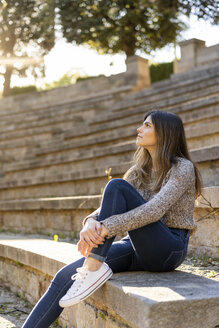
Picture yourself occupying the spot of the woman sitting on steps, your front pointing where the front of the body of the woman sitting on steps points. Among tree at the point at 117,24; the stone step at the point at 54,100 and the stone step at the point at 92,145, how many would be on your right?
3

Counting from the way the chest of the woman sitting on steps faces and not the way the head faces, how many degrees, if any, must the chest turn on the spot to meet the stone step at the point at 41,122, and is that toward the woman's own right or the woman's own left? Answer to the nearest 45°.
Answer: approximately 90° to the woman's own right

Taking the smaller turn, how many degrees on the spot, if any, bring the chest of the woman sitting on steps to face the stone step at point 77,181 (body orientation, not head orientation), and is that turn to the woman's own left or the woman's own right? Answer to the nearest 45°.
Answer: approximately 90° to the woman's own right

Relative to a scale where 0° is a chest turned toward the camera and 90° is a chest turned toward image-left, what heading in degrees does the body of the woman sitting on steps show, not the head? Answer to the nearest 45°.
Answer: approximately 90°

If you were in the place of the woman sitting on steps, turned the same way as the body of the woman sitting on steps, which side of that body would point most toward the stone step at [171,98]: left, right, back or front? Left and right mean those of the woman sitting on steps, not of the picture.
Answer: right

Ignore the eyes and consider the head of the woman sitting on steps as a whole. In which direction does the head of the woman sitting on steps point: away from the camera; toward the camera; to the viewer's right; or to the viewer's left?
to the viewer's left

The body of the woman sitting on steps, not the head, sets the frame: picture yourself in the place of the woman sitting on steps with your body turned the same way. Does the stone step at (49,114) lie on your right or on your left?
on your right

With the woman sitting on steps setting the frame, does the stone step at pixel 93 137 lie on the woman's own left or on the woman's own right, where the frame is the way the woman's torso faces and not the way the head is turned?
on the woman's own right

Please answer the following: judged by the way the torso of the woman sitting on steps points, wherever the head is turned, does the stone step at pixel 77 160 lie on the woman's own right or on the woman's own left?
on the woman's own right

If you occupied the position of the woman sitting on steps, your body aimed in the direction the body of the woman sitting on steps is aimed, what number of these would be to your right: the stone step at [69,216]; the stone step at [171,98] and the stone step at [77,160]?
3

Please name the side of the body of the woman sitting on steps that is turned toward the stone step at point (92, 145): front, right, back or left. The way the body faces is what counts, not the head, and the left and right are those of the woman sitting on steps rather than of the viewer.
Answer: right

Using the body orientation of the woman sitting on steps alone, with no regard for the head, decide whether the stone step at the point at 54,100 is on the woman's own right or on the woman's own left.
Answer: on the woman's own right
